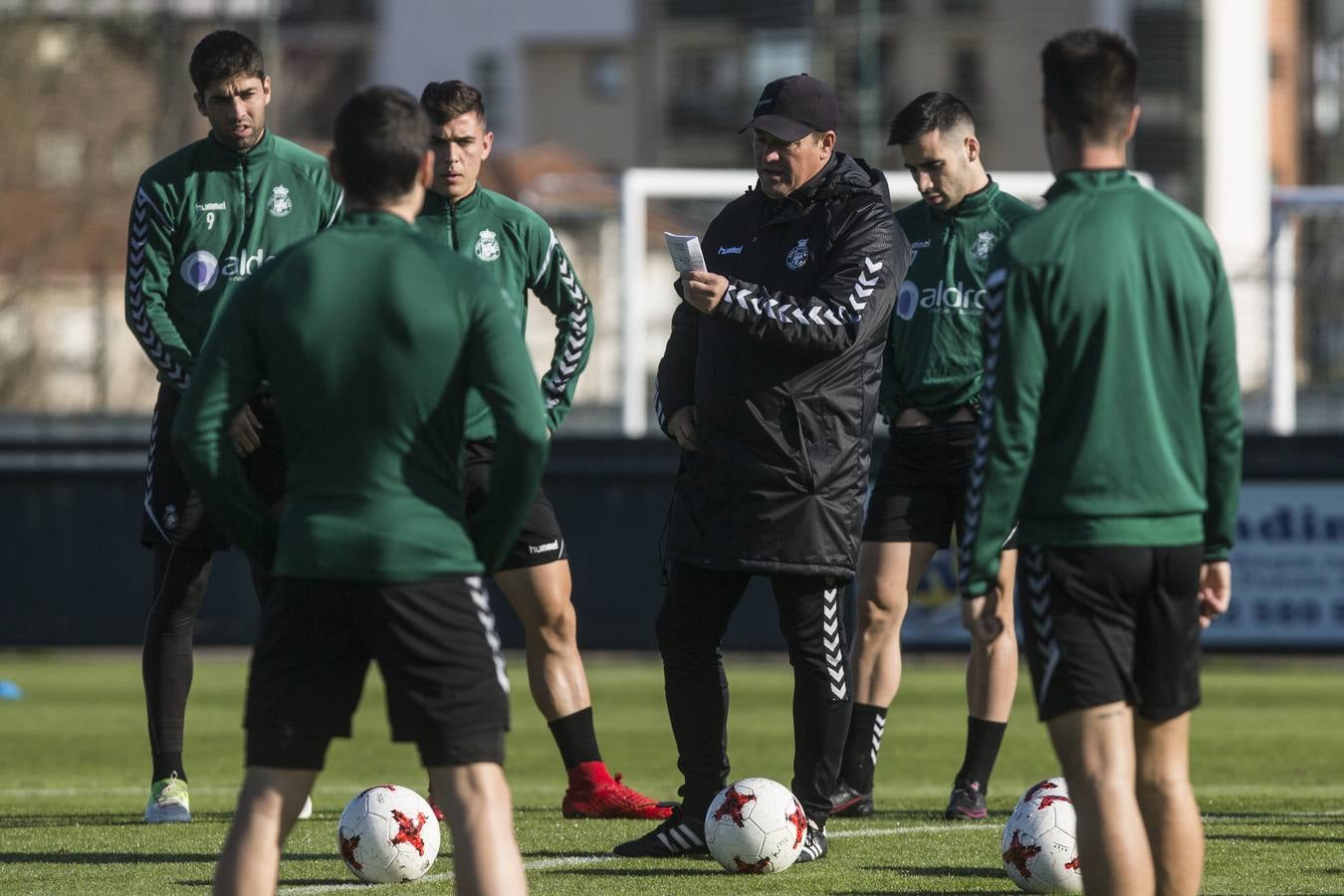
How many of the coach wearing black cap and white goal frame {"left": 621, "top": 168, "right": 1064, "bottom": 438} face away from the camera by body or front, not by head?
0

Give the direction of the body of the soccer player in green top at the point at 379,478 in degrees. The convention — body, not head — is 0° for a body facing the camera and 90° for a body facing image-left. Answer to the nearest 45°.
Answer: approximately 180°

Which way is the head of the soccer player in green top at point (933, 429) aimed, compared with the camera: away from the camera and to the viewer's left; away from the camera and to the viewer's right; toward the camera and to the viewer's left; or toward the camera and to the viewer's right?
toward the camera and to the viewer's left

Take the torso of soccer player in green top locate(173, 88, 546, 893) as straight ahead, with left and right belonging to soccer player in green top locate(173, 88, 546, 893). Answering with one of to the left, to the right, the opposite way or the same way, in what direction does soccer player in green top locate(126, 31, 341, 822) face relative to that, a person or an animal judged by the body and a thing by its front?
the opposite way

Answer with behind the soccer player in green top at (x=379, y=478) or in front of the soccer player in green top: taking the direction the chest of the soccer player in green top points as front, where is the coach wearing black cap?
in front

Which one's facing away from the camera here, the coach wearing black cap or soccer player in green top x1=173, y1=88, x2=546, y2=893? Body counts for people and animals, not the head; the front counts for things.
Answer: the soccer player in green top

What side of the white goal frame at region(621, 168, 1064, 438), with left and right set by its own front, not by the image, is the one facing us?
front

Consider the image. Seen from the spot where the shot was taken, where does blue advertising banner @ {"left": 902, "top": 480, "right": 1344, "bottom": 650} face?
facing the viewer

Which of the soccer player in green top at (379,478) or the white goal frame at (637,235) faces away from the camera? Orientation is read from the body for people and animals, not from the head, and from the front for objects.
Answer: the soccer player in green top

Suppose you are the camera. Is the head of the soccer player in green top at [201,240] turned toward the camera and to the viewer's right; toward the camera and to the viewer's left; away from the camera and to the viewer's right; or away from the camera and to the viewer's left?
toward the camera and to the viewer's right

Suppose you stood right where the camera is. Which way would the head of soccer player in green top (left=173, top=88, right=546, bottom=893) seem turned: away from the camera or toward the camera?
away from the camera

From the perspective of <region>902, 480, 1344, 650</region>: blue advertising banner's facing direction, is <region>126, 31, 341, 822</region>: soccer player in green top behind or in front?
in front

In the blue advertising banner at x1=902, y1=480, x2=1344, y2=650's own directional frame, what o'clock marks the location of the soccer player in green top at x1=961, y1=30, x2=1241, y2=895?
The soccer player in green top is roughly at 12 o'clock from the blue advertising banner.

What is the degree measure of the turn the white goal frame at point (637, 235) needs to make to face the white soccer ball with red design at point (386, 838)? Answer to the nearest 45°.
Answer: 0° — it already faces it
